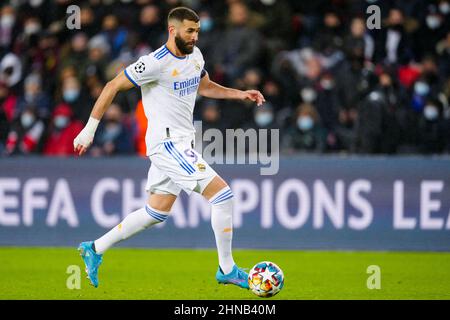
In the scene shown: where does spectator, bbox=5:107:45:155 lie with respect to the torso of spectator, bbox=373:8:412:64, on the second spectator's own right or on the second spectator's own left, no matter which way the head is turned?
on the second spectator's own right

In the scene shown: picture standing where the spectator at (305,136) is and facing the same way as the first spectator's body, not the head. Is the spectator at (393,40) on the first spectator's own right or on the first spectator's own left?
on the first spectator's own left

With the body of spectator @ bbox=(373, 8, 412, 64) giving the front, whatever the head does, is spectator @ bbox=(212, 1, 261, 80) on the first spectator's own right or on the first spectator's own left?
on the first spectator's own right

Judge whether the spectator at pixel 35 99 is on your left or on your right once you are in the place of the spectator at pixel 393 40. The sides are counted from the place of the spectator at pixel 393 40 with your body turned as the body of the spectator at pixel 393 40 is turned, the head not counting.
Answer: on your right

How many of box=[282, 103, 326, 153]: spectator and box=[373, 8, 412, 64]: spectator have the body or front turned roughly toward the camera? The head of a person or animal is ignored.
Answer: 2

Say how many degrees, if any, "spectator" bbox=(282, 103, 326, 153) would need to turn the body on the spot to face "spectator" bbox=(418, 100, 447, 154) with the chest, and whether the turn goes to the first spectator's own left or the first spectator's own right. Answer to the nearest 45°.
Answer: approximately 90° to the first spectator's own left

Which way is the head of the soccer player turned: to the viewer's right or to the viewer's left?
to the viewer's right

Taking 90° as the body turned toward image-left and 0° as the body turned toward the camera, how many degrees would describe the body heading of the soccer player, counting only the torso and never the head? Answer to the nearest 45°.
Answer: approximately 315°

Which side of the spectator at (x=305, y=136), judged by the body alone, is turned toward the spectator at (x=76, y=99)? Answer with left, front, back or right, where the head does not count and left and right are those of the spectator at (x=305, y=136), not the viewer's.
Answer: right

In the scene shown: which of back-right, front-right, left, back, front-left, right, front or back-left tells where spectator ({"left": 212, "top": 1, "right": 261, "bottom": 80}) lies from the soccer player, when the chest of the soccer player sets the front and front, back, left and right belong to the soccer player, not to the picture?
back-left
